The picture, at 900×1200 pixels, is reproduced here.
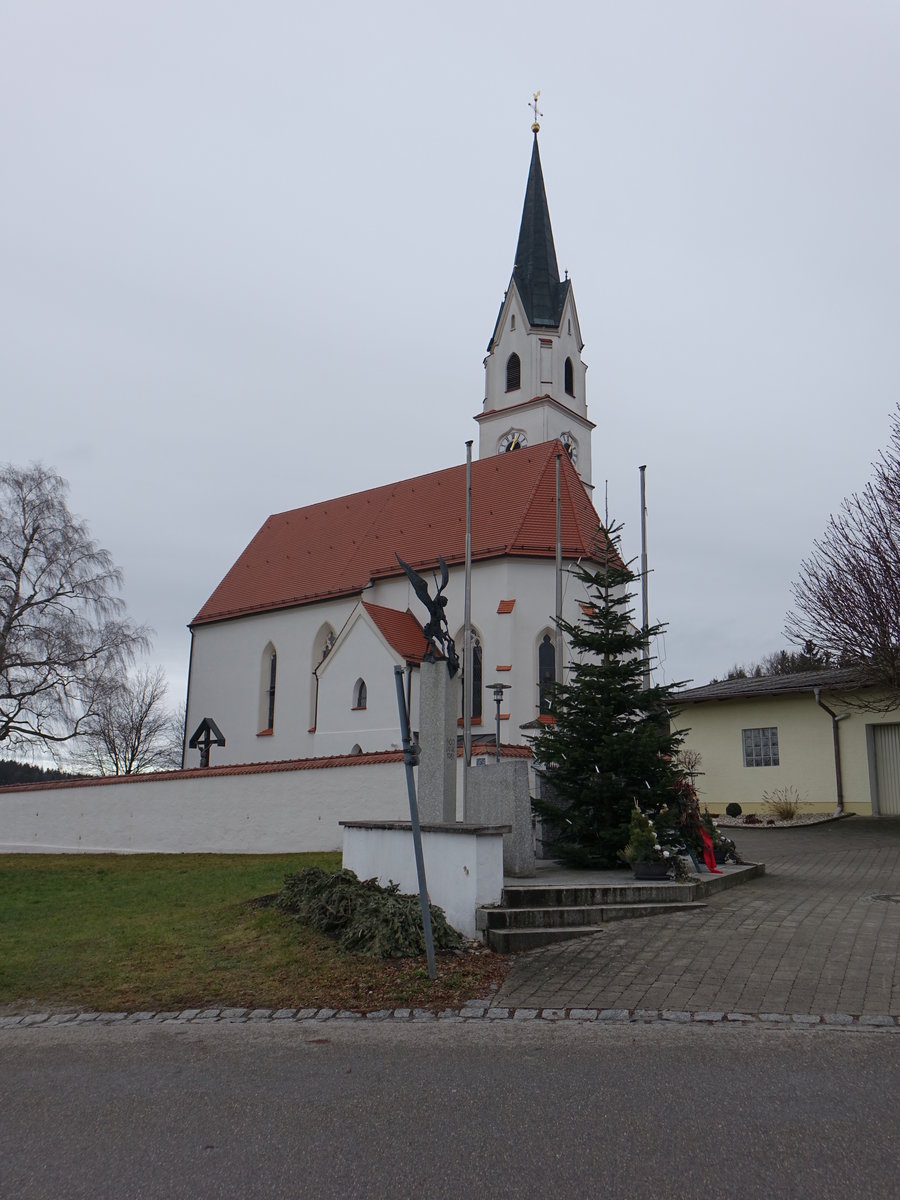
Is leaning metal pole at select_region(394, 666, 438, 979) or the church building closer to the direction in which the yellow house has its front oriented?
the leaning metal pole

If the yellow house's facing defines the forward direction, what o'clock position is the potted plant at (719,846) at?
The potted plant is roughly at 12 o'clock from the yellow house.

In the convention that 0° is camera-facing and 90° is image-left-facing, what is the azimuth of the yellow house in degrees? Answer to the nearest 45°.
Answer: approximately 0°
